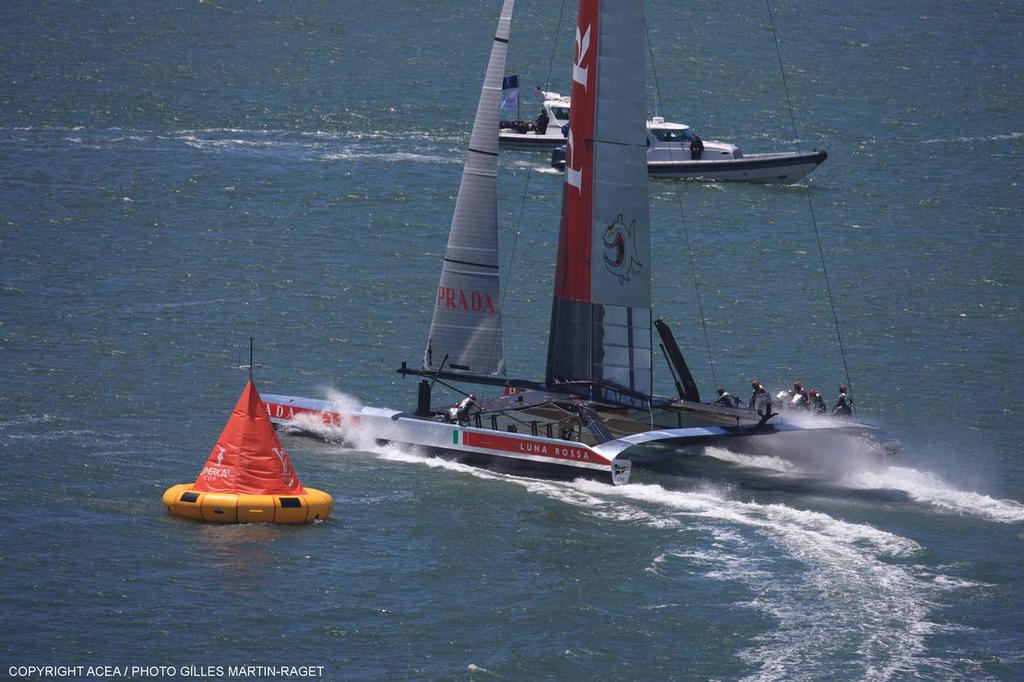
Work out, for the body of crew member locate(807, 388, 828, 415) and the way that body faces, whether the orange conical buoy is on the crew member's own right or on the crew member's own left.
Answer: on the crew member's own left

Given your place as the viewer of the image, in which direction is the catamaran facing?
facing away from the viewer and to the left of the viewer

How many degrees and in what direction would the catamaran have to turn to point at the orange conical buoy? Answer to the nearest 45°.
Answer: approximately 90° to its left

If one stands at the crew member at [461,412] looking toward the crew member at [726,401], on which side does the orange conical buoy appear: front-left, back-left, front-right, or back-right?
back-right

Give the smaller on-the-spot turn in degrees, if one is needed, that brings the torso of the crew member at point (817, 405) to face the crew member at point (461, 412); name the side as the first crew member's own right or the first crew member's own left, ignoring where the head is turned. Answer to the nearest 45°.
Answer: approximately 45° to the first crew member's own left

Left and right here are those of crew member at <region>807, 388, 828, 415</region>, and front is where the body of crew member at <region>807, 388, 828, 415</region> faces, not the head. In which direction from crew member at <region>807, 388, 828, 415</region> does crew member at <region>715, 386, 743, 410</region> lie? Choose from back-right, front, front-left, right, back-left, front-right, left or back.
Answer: front-left

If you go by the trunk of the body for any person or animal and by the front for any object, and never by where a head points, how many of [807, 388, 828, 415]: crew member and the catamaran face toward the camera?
0

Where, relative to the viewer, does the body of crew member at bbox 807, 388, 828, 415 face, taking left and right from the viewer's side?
facing away from the viewer and to the left of the viewer
